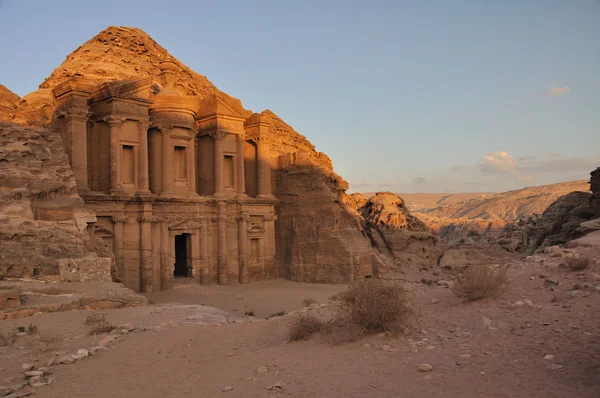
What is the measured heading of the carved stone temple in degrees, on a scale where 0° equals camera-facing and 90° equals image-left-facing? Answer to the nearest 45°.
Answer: approximately 315°

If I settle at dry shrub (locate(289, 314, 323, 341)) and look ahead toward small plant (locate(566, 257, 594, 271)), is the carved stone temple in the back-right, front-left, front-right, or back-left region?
front-left

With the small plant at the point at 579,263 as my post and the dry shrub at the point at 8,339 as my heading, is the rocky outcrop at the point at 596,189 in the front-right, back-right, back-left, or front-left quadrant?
back-right

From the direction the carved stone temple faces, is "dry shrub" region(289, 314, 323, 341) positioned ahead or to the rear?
ahead

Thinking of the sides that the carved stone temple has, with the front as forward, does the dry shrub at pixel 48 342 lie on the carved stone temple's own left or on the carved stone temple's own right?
on the carved stone temple's own right

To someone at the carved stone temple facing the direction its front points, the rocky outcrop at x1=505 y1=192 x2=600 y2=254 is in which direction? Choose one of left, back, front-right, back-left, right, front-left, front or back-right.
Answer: front-left

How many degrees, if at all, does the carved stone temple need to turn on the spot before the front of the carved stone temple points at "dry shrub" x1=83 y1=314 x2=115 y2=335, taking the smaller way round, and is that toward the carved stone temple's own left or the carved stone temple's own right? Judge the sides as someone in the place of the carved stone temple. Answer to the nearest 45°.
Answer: approximately 45° to the carved stone temple's own right

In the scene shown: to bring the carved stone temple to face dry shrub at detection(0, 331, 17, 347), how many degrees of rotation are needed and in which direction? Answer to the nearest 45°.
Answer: approximately 45° to its right

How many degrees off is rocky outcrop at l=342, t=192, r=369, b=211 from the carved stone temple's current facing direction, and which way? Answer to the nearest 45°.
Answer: approximately 90° to its left

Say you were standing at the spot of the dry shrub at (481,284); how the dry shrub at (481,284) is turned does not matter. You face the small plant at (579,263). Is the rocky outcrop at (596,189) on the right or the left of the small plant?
left
